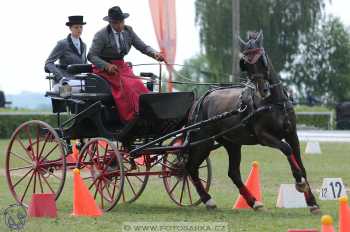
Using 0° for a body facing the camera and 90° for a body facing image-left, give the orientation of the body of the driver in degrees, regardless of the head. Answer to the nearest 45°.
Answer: approximately 315°

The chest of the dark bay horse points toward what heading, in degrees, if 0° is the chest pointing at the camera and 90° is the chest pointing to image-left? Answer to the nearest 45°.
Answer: approximately 315°

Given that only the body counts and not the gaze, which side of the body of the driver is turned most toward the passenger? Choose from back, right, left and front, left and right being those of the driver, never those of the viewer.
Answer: back

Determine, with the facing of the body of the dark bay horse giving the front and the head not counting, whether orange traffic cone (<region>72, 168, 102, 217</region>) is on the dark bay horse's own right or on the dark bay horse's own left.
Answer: on the dark bay horse's own right
